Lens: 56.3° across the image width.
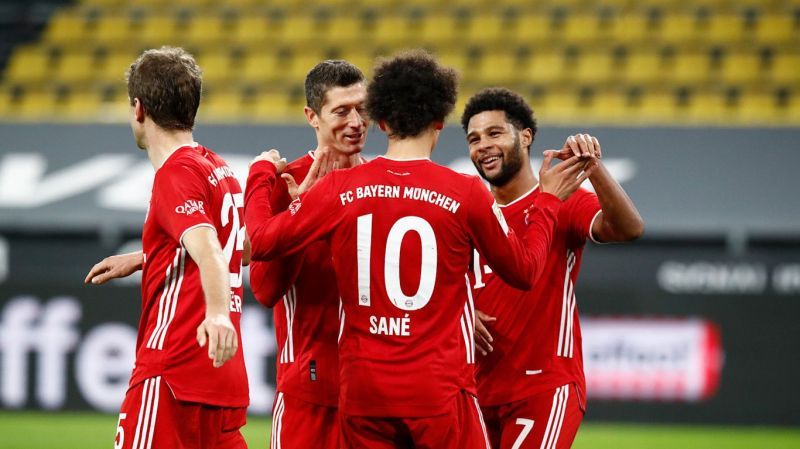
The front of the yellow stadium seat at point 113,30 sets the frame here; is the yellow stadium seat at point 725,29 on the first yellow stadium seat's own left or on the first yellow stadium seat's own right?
on the first yellow stadium seat's own left

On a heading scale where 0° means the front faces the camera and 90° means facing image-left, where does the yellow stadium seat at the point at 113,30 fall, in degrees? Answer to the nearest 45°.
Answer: approximately 0°

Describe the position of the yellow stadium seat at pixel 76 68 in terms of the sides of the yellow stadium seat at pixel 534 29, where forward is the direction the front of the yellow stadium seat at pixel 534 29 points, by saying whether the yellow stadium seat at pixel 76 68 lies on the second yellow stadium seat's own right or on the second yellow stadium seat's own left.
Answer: on the second yellow stadium seat's own right

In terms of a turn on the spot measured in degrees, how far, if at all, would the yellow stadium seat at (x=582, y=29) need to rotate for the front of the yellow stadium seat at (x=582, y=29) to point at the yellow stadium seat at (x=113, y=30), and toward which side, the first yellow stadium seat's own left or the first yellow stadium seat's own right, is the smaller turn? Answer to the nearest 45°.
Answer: approximately 90° to the first yellow stadium seat's own right

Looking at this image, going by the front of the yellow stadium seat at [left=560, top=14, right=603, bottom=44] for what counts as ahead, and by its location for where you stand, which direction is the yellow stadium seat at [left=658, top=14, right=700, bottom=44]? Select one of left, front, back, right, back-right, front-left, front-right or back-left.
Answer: left
